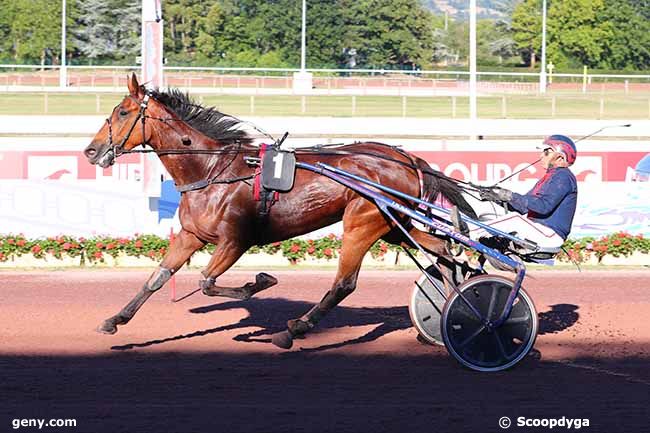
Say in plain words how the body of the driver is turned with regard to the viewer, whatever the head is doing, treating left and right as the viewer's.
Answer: facing to the left of the viewer

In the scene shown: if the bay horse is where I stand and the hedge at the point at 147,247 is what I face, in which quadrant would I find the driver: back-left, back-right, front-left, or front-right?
back-right

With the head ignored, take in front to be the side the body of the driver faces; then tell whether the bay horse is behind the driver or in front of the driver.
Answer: in front

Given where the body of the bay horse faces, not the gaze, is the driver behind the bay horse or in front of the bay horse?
behind

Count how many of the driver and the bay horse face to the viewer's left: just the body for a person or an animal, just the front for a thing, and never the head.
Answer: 2

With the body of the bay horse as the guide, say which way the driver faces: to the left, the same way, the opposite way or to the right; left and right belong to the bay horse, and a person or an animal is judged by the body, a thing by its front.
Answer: the same way

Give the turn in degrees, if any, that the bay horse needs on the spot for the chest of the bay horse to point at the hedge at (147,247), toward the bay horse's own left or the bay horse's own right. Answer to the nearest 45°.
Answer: approximately 90° to the bay horse's own right

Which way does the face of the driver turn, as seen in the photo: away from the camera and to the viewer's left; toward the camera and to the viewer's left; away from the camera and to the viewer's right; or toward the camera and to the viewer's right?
toward the camera and to the viewer's left

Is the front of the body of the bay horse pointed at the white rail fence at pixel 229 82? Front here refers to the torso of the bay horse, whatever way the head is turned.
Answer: no

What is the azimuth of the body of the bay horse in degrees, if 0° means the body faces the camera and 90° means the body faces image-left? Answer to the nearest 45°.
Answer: approximately 90°
